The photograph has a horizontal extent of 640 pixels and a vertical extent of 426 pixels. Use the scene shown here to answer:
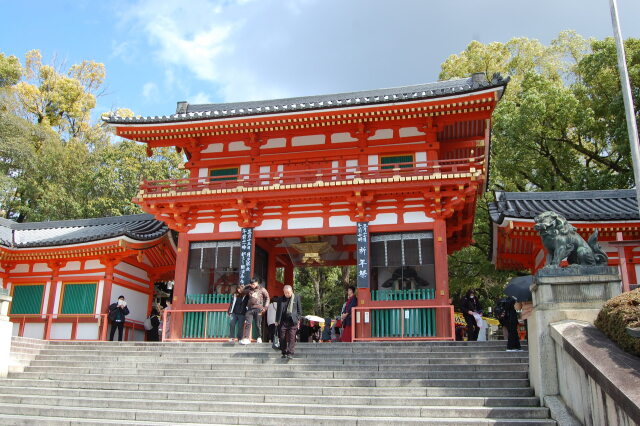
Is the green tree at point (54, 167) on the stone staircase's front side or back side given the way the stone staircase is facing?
on the back side

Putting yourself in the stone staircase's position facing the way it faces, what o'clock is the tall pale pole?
The tall pale pole is roughly at 9 o'clock from the stone staircase.

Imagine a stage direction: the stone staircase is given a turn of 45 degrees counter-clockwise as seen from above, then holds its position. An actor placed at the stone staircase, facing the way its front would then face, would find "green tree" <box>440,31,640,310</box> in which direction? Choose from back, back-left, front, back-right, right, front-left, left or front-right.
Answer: left

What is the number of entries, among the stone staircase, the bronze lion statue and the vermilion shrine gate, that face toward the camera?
2

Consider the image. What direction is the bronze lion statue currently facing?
to the viewer's left

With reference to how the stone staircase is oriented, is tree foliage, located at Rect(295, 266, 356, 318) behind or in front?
behind

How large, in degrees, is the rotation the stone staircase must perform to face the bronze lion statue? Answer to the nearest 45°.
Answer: approximately 45° to its left

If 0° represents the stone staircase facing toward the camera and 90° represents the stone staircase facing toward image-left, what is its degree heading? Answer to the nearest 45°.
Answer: approximately 0°

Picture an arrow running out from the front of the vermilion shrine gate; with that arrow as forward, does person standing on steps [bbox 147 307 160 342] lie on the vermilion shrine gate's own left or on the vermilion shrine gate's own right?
on the vermilion shrine gate's own right
